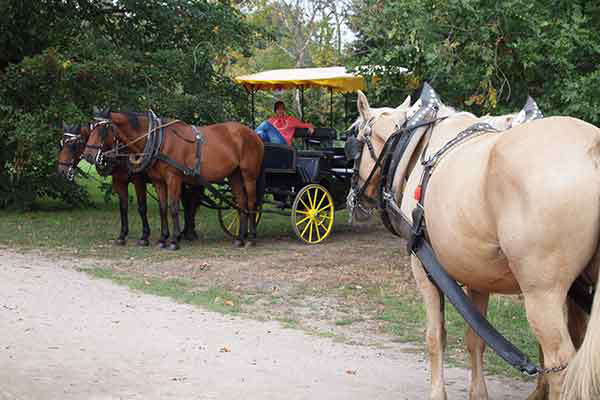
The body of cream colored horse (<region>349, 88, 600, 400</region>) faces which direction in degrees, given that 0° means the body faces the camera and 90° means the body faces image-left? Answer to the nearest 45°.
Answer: approximately 135°

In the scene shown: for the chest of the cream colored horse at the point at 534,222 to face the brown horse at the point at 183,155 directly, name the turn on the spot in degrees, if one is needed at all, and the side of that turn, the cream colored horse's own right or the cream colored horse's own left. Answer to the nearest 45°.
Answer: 0° — it already faces it

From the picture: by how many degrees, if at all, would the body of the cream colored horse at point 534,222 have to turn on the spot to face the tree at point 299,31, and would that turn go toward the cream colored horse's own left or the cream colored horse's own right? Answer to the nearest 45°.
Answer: approximately 45° to the cream colored horse's own right
